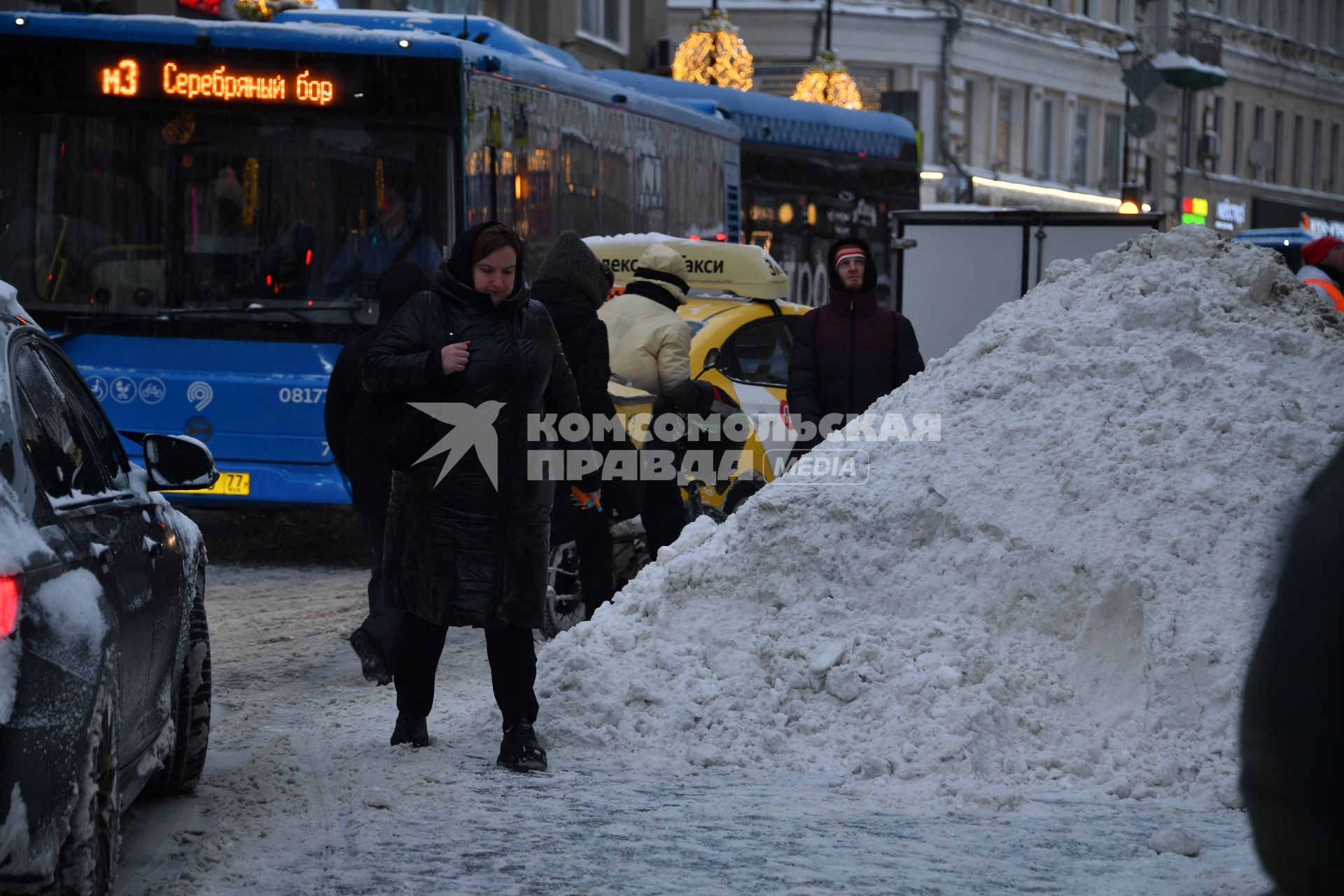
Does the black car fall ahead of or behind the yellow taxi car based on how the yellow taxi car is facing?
ahead

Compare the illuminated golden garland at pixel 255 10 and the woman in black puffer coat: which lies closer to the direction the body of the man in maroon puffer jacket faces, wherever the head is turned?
the woman in black puffer coat

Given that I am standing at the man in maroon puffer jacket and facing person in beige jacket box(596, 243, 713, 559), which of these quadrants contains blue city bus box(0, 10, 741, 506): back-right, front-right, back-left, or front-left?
front-right

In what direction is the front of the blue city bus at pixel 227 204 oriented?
toward the camera

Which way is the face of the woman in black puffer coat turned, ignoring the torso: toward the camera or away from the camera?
toward the camera

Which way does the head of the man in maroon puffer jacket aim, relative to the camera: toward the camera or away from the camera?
toward the camera

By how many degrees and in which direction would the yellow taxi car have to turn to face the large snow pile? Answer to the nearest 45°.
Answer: approximately 45° to its left

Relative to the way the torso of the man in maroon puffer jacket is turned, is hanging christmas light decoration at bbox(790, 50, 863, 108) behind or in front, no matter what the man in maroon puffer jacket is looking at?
behind

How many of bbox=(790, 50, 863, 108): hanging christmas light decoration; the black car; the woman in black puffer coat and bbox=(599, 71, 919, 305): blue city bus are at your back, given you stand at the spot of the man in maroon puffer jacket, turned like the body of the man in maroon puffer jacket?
2

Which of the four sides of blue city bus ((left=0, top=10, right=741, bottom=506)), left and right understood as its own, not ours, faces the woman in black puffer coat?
front

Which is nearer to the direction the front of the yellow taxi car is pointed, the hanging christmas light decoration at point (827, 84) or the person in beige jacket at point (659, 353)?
the person in beige jacket

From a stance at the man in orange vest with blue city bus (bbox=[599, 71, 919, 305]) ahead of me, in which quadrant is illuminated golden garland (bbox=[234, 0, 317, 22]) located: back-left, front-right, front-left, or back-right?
front-left

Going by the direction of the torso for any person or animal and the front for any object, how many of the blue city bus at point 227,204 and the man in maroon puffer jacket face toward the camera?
2

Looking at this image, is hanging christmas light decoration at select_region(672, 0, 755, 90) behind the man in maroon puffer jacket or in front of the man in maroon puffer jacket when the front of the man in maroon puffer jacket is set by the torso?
behind

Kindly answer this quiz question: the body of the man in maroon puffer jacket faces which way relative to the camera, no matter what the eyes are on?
toward the camera

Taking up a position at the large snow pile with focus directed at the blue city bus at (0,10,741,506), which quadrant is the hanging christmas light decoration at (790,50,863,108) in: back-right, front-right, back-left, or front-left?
front-right
